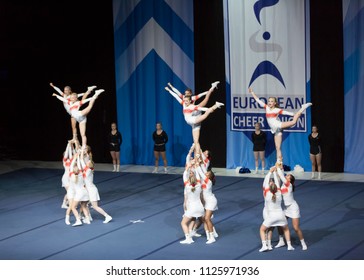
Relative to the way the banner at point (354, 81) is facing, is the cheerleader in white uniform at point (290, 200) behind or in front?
in front

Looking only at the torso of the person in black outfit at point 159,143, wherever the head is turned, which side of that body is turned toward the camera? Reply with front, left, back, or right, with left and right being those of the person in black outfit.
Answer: front

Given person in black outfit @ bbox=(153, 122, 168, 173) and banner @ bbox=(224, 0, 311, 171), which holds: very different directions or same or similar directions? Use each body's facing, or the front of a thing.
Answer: same or similar directions

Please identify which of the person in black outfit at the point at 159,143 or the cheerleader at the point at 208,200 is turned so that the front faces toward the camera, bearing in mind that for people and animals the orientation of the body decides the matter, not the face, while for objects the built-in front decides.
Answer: the person in black outfit

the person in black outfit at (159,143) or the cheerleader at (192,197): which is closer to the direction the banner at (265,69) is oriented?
the cheerleader

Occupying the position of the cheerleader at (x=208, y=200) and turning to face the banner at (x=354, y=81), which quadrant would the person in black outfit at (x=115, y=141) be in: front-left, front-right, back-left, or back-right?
front-left

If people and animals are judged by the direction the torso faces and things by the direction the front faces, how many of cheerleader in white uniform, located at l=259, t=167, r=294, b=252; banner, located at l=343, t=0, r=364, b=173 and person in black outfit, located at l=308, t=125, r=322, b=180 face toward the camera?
2

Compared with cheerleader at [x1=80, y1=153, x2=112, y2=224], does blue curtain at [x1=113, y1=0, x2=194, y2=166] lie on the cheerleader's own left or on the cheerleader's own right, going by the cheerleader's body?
on the cheerleader's own right

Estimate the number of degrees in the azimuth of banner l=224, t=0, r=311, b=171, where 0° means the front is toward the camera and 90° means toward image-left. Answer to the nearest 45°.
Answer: approximately 0°

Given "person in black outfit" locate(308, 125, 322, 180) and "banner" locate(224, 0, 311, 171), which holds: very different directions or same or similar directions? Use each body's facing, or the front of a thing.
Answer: same or similar directions

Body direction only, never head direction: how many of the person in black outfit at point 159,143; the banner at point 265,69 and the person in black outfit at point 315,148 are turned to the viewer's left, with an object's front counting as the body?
0

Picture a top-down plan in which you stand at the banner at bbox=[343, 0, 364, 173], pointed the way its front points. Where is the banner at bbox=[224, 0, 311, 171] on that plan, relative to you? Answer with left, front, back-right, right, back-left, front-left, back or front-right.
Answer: right
